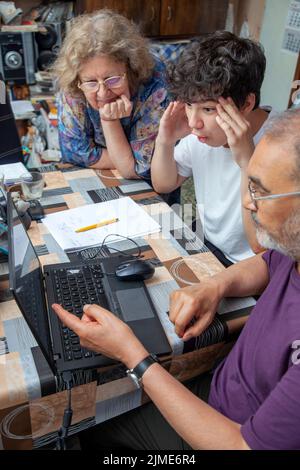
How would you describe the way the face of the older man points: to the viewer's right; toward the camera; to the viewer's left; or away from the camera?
to the viewer's left

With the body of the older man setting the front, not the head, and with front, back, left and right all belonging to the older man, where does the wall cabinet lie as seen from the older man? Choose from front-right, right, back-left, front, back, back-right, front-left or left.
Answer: right

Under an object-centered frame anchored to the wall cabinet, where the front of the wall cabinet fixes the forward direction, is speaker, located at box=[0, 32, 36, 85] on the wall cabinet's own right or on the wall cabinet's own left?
on the wall cabinet's own right

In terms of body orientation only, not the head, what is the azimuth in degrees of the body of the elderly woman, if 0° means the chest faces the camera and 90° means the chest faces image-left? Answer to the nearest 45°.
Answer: approximately 0°

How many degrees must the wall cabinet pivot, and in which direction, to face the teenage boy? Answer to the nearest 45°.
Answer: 0° — it already faces them

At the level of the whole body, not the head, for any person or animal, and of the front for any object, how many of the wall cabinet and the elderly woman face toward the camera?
2

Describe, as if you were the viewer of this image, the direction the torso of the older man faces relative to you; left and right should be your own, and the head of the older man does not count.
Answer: facing to the left of the viewer

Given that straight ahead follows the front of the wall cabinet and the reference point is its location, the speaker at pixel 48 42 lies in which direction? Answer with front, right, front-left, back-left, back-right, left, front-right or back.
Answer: right

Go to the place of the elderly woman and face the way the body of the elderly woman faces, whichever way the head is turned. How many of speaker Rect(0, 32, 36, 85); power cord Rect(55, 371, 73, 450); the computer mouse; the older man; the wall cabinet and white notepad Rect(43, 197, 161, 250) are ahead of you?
4

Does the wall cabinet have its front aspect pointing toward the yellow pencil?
yes
